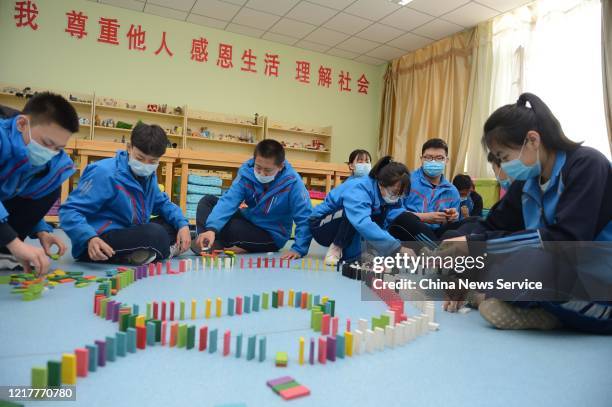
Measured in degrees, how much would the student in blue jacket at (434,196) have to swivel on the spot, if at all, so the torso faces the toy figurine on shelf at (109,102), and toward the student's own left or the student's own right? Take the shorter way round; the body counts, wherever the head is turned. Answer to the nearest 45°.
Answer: approximately 90° to the student's own right

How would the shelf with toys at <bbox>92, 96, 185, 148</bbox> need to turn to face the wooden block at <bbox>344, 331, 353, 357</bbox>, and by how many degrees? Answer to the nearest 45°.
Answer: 0° — it already faces it

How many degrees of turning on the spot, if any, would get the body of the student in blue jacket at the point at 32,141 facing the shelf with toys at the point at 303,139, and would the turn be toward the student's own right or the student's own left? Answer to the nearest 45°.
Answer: approximately 90° to the student's own left

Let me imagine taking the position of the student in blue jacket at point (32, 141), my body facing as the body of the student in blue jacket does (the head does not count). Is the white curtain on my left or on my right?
on my left

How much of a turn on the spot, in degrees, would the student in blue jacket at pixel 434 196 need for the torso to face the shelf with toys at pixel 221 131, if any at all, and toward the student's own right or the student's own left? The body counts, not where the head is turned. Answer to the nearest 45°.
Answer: approximately 135° to the student's own right

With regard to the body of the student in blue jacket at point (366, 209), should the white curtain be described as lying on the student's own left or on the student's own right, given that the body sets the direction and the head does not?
on the student's own left

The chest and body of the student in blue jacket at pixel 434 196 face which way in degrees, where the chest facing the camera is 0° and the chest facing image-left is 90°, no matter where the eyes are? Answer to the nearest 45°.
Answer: approximately 0°

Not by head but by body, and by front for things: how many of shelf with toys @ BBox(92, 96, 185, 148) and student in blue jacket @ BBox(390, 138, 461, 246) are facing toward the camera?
2

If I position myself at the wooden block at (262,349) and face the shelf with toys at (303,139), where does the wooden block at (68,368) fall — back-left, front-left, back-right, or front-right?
back-left

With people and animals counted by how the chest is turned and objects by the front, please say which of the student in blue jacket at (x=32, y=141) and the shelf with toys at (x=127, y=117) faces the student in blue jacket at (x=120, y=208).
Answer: the shelf with toys

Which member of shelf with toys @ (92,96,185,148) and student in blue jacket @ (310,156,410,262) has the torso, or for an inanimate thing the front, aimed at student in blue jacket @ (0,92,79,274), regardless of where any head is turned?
the shelf with toys

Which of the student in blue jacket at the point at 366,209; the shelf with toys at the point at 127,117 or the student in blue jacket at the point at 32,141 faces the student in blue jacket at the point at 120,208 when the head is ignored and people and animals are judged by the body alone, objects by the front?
the shelf with toys
